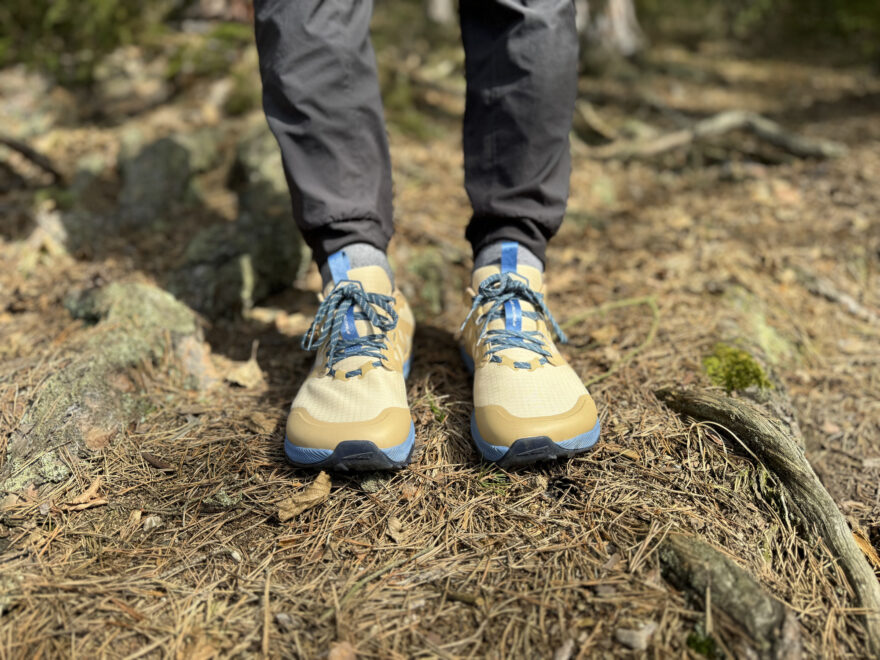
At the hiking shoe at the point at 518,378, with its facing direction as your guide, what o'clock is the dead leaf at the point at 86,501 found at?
The dead leaf is roughly at 2 o'clock from the hiking shoe.

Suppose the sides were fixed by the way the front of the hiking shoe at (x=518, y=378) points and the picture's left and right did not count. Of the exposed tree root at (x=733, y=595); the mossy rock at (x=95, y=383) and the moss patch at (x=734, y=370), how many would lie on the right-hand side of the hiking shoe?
1

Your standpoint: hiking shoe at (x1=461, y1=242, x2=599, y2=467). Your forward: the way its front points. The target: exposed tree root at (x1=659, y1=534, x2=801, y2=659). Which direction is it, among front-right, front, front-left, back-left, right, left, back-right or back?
front-left

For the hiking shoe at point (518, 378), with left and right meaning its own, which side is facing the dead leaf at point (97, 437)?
right

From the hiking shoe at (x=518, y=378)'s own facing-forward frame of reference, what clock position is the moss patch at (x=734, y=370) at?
The moss patch is roughly at 8 o'clock from the hiking shoe.

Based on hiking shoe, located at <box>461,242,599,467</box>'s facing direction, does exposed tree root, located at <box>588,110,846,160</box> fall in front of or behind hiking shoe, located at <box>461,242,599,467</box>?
behind

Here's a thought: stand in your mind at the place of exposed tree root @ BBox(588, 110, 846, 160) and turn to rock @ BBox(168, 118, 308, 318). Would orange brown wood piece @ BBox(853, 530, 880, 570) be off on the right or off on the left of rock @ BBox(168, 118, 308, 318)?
left

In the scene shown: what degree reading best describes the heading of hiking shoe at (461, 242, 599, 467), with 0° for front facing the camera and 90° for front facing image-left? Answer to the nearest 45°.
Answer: approximately 0°

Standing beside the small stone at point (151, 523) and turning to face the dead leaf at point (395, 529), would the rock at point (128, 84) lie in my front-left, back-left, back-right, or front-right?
back-left
